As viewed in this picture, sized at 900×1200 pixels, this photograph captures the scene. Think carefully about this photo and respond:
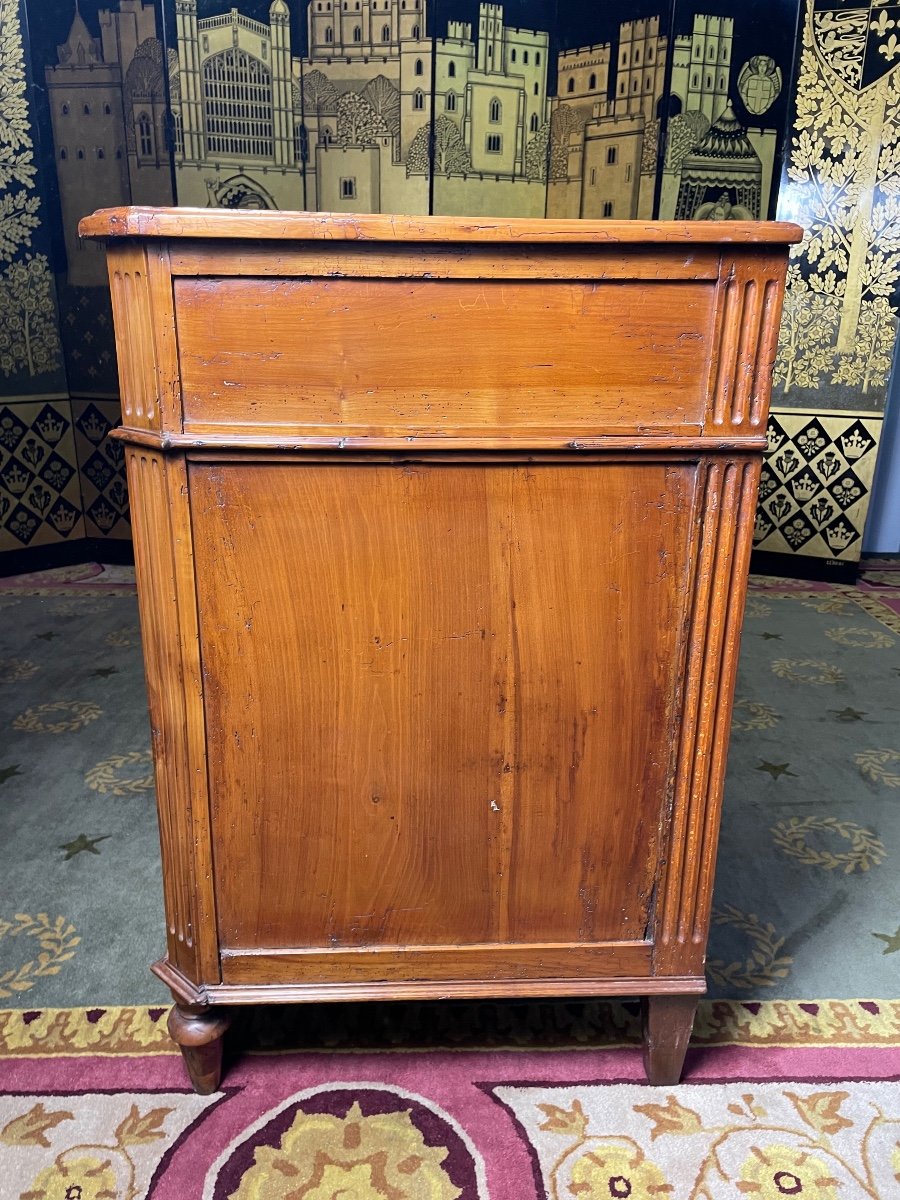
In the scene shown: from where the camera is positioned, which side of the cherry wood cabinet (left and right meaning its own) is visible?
left
